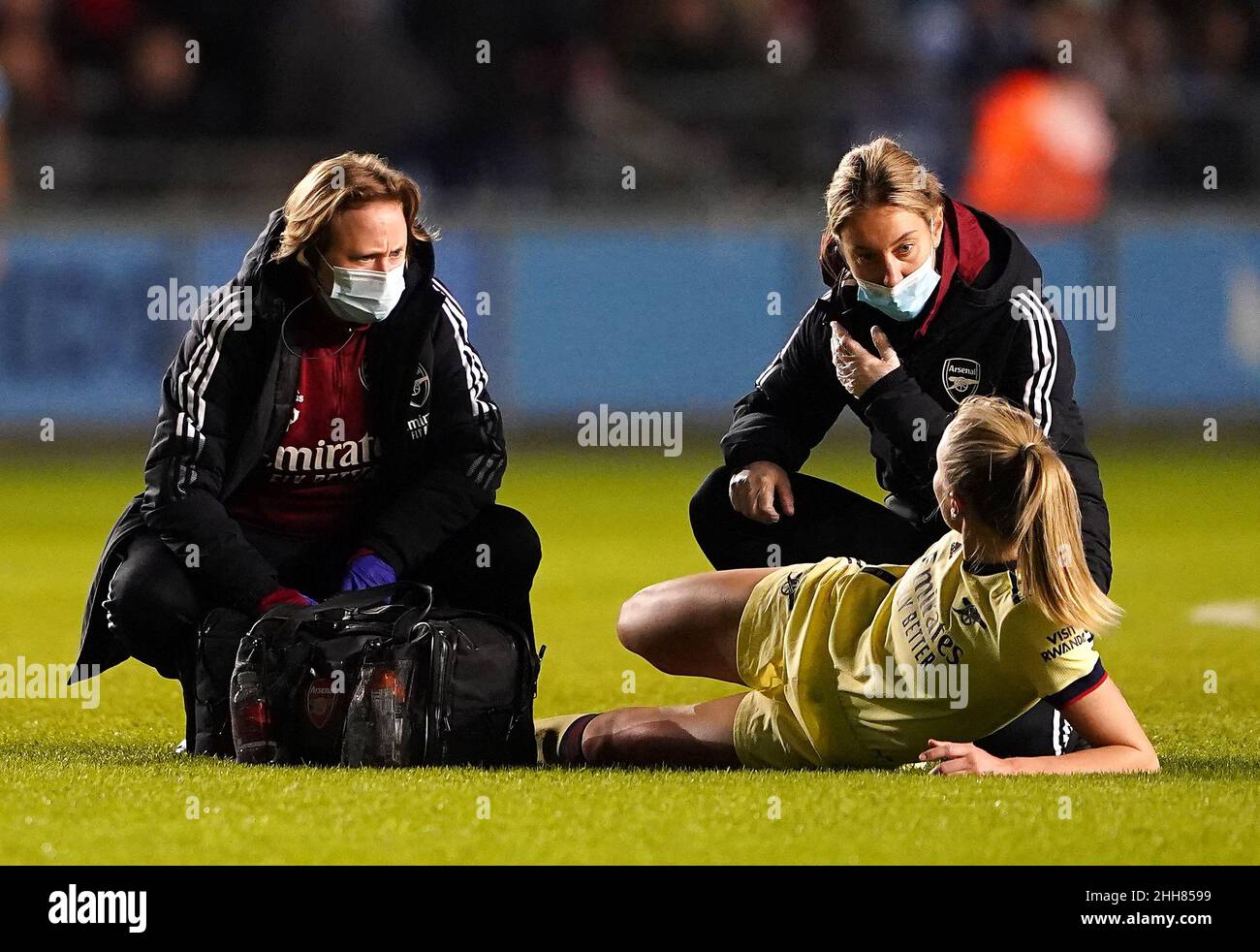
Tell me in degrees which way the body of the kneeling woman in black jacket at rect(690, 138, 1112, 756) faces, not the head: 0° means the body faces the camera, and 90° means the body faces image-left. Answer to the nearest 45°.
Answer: approximately 45°

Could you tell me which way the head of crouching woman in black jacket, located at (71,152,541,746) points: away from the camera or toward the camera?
toward the camera

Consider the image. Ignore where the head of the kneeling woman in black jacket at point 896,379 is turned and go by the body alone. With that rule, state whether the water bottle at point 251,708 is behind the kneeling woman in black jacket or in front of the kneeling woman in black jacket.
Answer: in front

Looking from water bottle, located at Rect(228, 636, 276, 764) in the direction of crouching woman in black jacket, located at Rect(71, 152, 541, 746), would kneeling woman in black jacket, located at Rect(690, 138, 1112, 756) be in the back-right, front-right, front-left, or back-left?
front-right

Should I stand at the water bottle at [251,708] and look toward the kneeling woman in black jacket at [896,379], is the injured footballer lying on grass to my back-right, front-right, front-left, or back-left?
front-right

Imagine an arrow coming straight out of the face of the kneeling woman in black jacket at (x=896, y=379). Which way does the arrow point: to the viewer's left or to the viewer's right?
to the viewer's left

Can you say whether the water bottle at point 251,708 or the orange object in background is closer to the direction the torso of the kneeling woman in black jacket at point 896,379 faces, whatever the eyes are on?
the water bottle

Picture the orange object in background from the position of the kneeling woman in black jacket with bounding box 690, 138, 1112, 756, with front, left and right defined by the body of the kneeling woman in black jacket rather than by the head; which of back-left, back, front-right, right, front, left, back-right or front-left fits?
back-right
